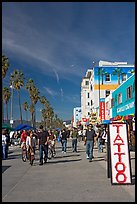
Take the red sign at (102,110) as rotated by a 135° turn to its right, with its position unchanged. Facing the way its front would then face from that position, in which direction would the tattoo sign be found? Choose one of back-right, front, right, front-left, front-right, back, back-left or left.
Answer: back-left

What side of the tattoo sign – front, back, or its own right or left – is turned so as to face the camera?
front

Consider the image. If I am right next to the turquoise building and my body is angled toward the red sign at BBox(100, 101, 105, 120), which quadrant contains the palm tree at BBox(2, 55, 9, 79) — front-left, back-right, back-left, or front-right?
front-left

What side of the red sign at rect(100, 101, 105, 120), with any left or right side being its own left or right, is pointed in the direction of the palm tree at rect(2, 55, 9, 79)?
right

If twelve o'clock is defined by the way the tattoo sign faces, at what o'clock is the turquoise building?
The turquoise building is roughly at 6 o'clock from the tattoo sign.

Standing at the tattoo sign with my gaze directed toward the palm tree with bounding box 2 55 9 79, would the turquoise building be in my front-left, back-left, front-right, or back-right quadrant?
front-right

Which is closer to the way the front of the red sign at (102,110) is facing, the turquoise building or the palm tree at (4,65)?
the turquoise building

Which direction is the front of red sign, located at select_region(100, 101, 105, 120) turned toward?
toward the camera

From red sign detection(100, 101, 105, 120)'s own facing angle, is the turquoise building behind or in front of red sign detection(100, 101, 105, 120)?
in front
